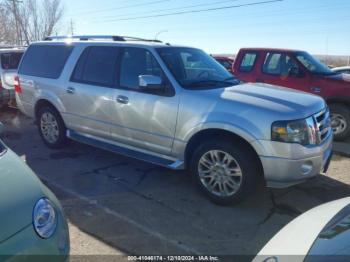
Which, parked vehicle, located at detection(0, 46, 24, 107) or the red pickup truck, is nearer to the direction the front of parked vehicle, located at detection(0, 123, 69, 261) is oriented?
the red pickup truck

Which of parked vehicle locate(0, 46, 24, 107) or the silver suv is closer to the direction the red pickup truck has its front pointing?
the silver suv

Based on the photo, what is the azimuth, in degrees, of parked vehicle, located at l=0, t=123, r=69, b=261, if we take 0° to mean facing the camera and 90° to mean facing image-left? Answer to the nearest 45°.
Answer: approximately 315°

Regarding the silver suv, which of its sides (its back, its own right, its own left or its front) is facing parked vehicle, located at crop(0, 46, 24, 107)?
back

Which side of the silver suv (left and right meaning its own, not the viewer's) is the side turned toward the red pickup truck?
left

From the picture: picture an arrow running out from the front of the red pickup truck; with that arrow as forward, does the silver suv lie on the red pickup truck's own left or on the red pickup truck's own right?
on the red pickup truck's own right

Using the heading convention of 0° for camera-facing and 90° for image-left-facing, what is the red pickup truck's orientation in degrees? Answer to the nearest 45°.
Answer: approximately 315°
